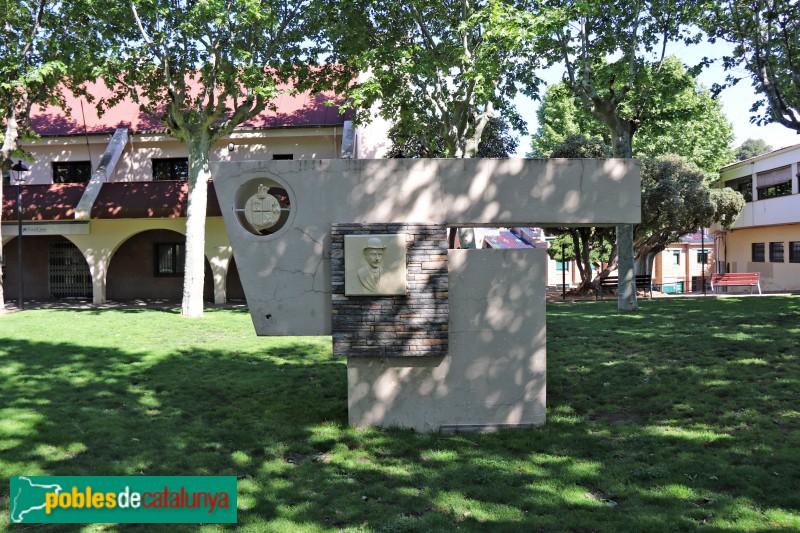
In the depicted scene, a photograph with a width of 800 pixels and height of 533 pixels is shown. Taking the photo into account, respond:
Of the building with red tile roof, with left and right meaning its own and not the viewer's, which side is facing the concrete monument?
front

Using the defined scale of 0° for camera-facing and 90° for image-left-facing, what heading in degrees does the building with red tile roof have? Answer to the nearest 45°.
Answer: approximately 0°

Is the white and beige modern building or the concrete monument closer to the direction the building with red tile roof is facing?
the concrete monument

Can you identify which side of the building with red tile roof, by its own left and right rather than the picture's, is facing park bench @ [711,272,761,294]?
left

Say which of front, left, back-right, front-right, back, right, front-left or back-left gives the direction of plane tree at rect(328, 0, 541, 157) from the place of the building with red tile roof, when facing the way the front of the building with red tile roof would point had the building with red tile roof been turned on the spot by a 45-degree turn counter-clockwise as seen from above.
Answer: front

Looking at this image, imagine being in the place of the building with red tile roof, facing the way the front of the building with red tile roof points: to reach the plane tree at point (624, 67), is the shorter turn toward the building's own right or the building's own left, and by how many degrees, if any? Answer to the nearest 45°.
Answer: approximately 45° to the building's own left

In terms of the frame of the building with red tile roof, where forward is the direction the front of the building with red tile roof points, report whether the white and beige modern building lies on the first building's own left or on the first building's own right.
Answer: on the first building's own left

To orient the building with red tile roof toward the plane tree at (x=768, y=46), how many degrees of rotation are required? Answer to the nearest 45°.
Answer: approximately 45° to its left
